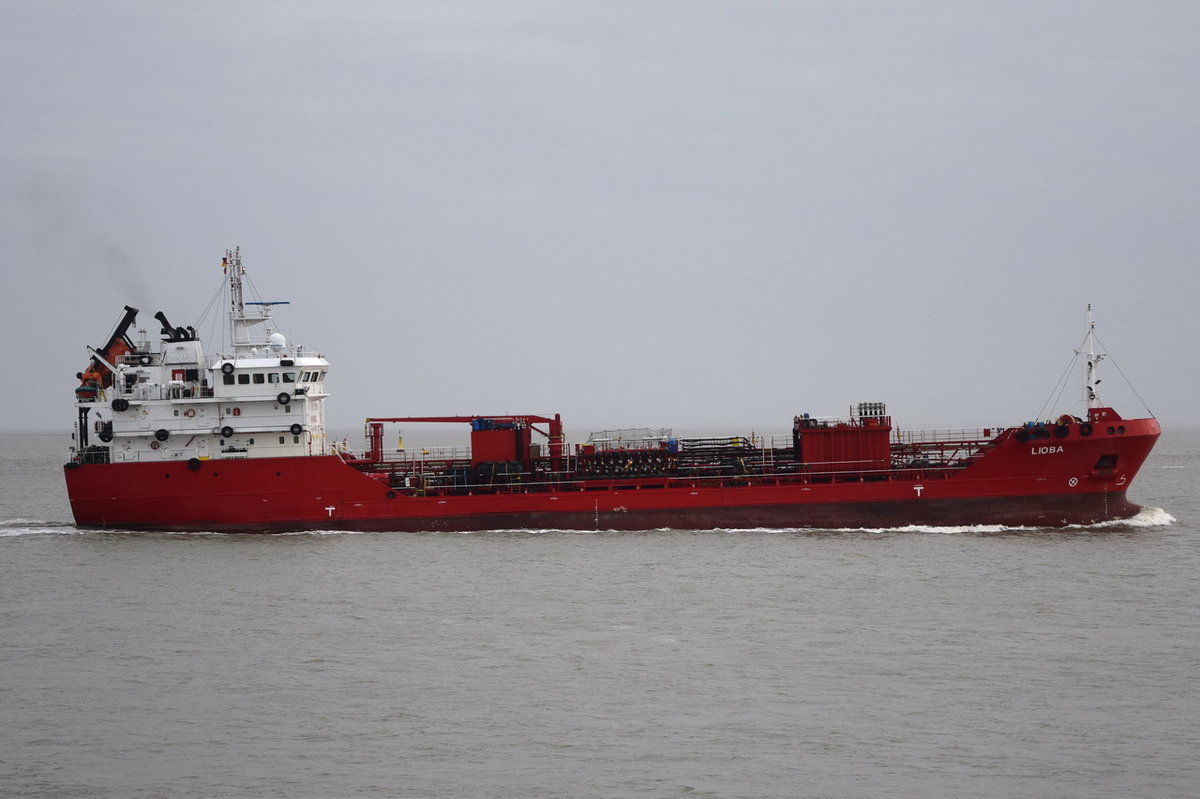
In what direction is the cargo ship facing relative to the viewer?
to the viewer's right
